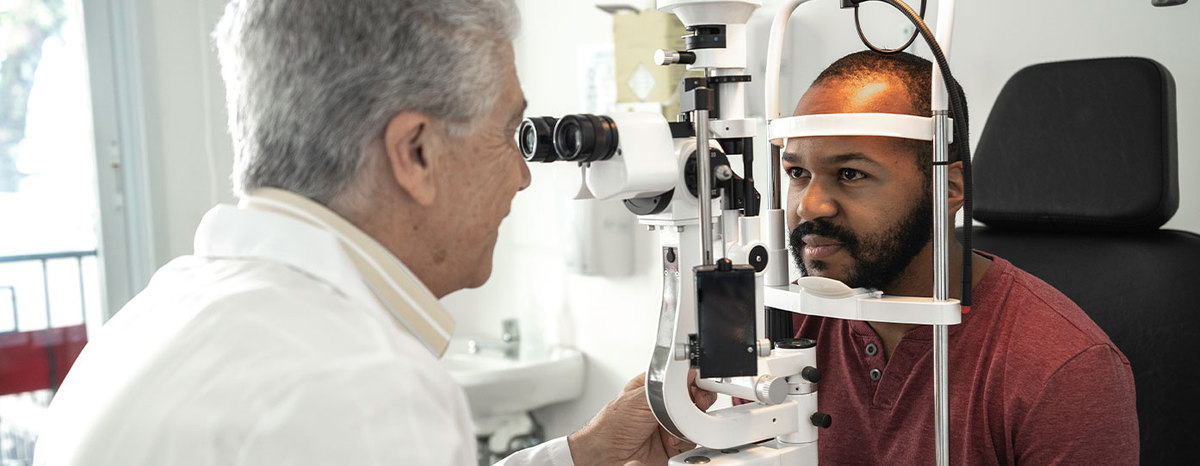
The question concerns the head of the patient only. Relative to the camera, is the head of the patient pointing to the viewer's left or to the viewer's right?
to the viewer's left

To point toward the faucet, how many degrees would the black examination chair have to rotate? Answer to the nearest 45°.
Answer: approximately 90° to its right

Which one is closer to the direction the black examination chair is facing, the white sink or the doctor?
the doctor

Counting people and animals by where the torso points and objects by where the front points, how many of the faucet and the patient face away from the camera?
0

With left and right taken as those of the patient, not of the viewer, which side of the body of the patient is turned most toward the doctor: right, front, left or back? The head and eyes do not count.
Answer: front

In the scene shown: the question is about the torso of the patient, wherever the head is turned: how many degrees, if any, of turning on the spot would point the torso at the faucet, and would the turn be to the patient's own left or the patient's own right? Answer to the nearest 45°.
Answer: approximately 90° to the patient's own right

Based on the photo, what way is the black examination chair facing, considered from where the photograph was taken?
facing the viewer and to the left of the viewer
